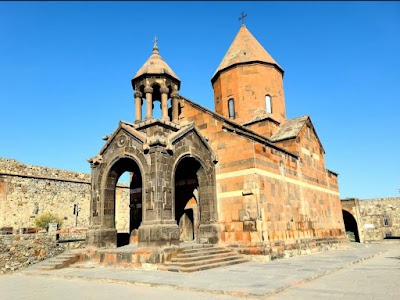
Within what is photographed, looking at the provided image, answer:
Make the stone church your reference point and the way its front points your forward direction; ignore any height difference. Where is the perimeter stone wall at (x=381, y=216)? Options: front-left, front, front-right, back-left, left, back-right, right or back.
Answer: back

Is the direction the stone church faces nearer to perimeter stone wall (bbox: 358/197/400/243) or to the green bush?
the green bush

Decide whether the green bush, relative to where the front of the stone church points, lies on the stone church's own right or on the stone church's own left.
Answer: on the stone church's own right

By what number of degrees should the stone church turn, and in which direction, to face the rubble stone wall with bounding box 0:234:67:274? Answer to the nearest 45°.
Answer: approximately 45° to its right

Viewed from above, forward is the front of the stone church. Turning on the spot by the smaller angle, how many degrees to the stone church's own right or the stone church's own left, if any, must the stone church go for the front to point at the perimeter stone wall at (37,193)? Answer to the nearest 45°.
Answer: approximately 90° to the stone church's own right

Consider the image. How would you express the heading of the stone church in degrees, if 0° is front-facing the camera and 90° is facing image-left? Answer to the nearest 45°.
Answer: approximately 45°

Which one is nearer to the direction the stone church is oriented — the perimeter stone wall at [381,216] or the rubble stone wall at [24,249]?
the rubble stone wall
